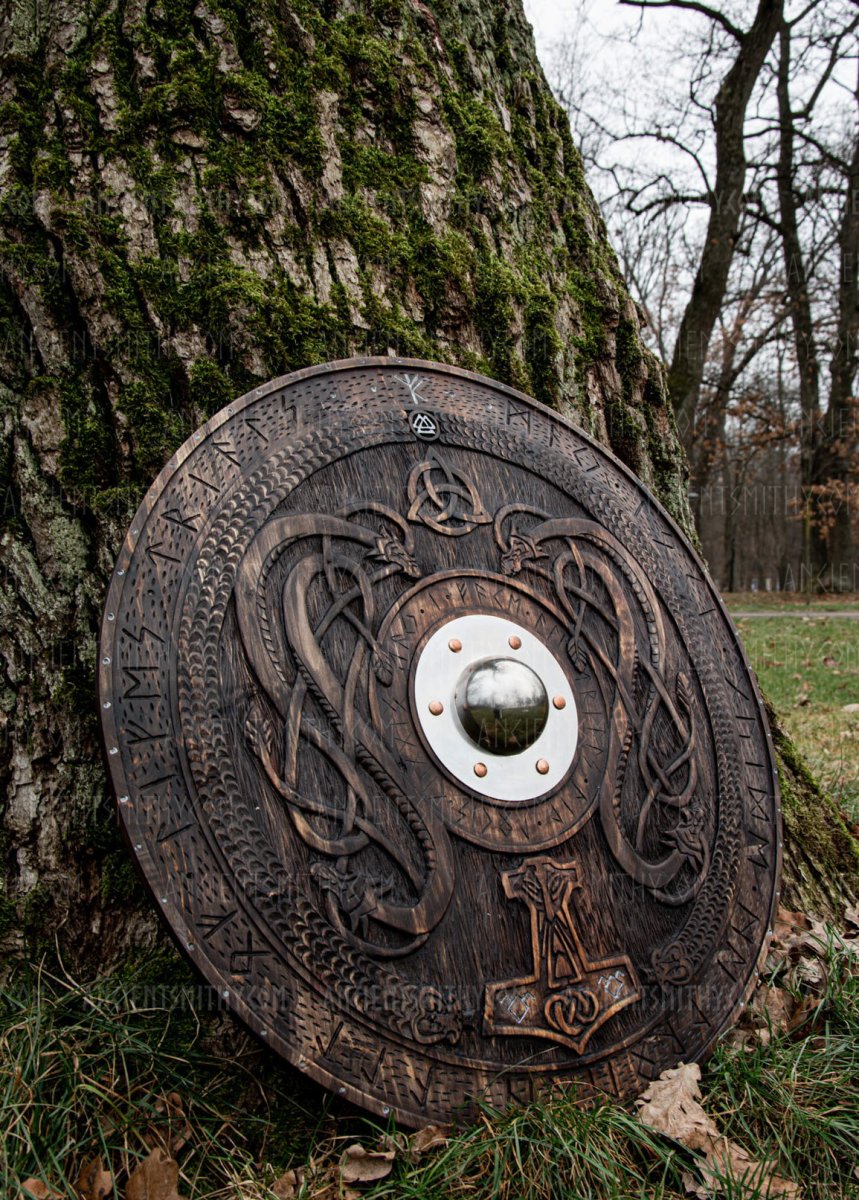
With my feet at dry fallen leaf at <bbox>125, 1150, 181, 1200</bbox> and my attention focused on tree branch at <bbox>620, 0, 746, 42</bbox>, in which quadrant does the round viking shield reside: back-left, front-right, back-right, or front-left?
front-right

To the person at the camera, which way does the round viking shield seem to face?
facing the viewer and to the right of the viewer

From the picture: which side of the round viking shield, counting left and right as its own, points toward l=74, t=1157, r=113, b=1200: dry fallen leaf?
right

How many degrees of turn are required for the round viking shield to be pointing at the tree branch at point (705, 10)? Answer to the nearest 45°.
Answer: approximately 135° to its left

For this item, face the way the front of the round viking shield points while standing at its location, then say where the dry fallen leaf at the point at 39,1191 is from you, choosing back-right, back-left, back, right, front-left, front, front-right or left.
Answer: right

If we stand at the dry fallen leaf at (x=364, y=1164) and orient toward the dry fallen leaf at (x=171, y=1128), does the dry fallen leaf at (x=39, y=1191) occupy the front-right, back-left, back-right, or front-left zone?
front-left

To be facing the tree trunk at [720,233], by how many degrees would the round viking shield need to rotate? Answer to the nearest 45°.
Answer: approximately 135° to its left

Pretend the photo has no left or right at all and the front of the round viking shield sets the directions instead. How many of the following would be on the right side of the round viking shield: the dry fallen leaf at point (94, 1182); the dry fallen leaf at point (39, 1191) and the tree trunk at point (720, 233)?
2
